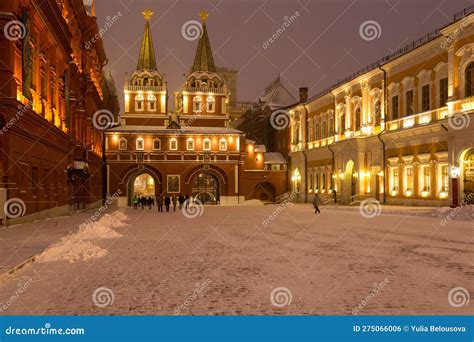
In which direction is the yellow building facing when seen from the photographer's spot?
facing the viewer and to the left of the viewer

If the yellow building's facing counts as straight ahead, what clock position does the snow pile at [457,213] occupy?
The snow pile is roughly at 10 o'clock from the yellow building.
